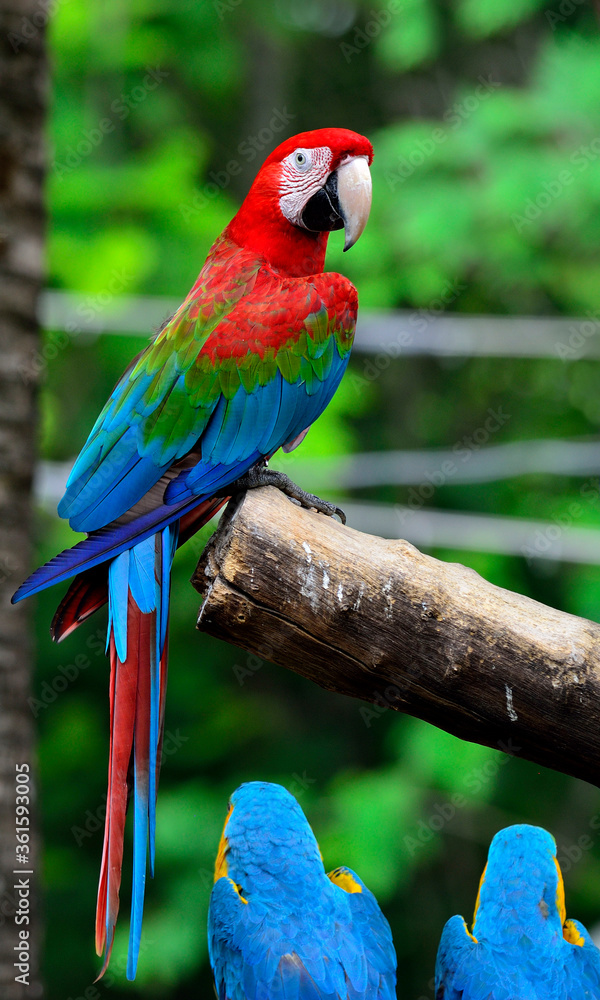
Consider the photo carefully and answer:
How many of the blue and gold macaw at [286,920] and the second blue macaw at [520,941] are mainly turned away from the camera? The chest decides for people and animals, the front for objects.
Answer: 2

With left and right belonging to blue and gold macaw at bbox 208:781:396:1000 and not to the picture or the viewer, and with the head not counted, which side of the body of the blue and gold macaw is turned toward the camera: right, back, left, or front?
back

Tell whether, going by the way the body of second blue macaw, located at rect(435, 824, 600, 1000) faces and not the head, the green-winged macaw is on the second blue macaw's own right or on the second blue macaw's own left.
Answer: on the second blue macaw's own left

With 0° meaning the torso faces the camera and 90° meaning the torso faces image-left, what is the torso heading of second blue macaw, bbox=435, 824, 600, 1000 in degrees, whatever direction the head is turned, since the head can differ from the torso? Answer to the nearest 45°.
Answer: approximately 180°
